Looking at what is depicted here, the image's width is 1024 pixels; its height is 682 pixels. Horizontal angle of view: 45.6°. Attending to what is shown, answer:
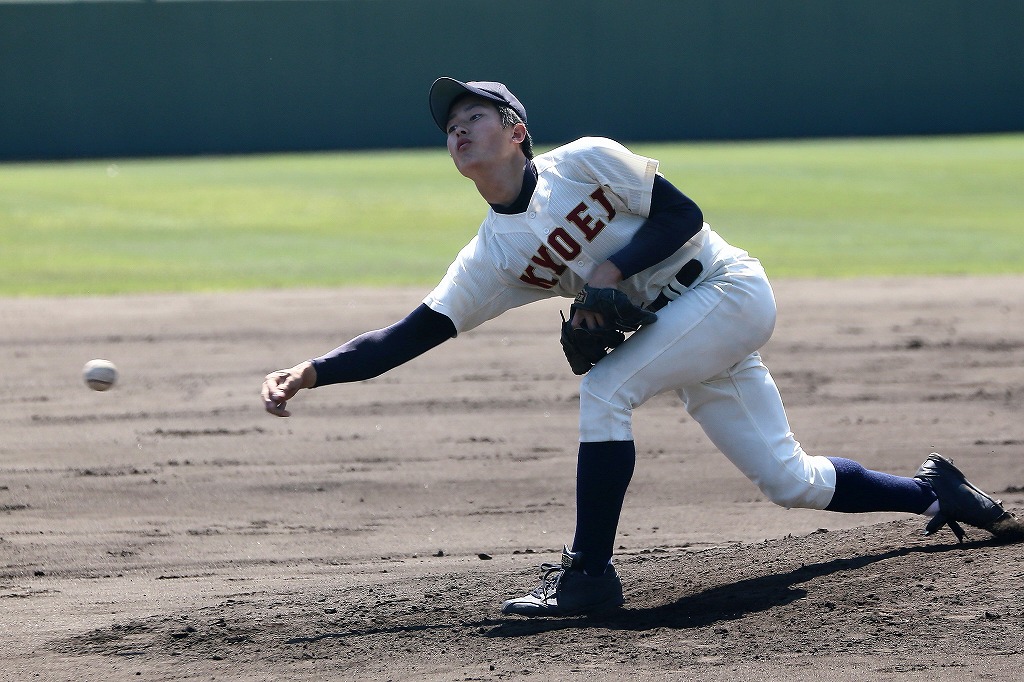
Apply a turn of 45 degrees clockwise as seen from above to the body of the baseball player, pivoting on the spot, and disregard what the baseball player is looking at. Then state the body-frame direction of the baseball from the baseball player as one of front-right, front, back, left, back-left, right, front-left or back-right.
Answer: front-right

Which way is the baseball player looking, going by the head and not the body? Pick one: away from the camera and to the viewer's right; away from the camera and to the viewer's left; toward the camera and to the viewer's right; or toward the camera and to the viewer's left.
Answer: toward the camera and to the viewer's left

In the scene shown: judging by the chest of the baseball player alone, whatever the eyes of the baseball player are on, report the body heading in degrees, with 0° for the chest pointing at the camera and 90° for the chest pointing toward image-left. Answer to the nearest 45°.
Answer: approximately 45°
